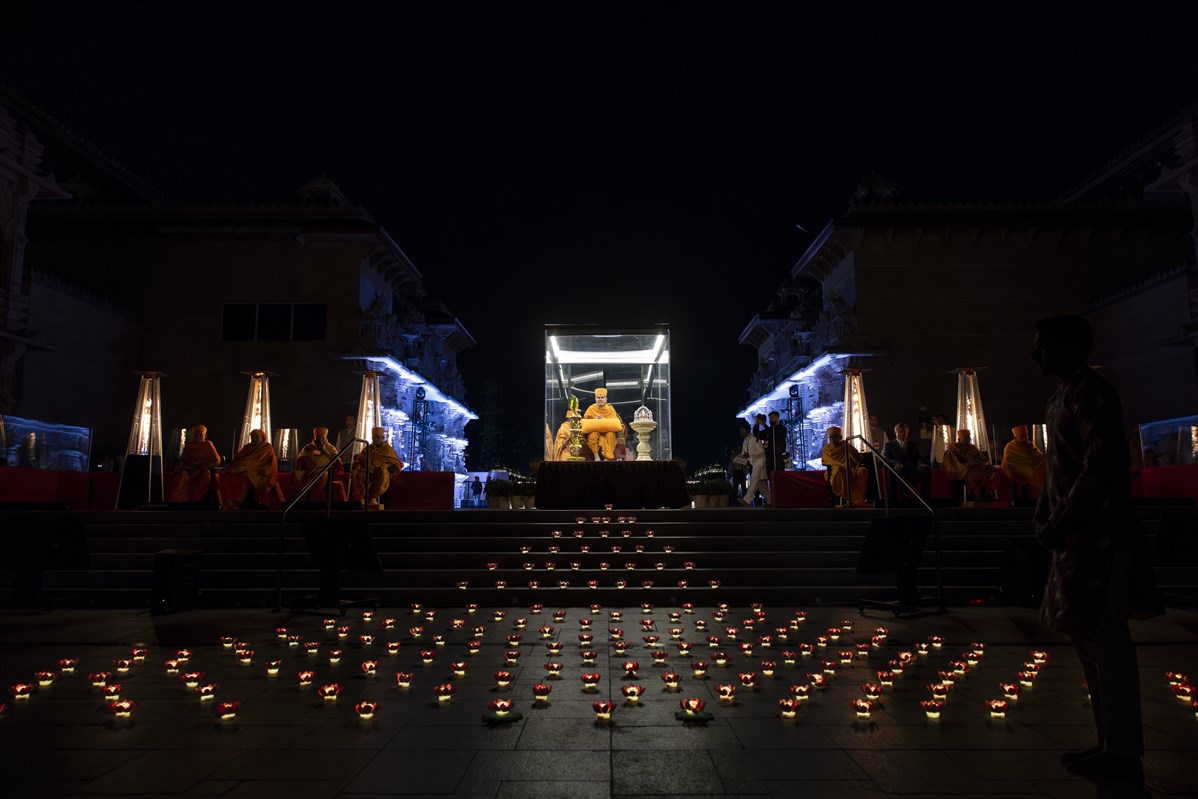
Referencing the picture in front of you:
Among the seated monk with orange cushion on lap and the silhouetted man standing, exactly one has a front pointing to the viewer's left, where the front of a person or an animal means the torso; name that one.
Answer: the silhouetted man standing

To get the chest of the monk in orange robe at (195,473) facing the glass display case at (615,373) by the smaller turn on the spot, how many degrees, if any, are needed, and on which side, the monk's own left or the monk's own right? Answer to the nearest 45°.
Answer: approximately 90° to the monk's own left

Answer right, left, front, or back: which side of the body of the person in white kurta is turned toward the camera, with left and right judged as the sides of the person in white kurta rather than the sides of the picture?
left

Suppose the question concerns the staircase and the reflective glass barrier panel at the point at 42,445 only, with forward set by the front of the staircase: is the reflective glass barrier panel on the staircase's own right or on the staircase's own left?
on the staircase's own right

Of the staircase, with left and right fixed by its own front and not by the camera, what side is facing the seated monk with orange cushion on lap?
back

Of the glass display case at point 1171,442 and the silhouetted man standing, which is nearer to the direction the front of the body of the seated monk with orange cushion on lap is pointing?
the silhouetted man standing

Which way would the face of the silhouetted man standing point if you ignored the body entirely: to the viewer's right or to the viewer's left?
to the viewer's left

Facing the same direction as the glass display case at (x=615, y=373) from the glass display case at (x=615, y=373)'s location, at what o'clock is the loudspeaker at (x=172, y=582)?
The loudspeaker is roughly at 1 o'clock from the glass display case.

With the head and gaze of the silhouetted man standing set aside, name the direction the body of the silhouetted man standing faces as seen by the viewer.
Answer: to the viewer's left
